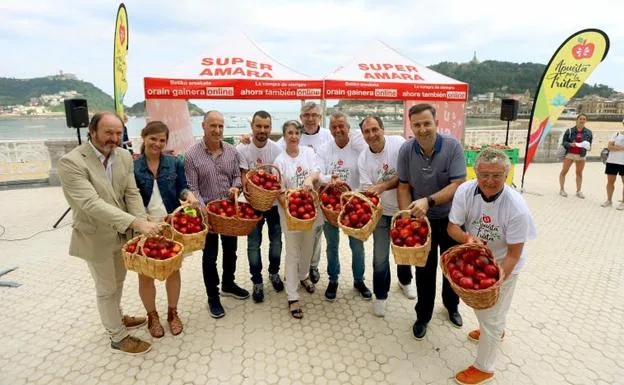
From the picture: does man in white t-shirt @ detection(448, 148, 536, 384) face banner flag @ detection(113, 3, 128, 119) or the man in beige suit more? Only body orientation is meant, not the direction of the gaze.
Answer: the man in beige suit

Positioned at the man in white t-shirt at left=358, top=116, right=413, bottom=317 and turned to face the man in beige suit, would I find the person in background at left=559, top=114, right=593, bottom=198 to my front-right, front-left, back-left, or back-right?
back-right

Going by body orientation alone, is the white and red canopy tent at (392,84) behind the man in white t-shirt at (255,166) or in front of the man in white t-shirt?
behind

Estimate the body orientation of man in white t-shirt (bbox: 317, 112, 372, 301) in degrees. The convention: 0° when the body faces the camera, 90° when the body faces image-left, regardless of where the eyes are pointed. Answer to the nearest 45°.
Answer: approximately 0°

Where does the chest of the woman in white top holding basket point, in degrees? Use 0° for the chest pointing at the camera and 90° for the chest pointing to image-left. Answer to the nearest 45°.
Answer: approximately 0°

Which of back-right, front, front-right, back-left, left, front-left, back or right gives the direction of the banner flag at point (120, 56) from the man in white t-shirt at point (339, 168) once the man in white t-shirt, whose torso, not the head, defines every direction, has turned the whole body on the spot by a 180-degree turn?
front-left
